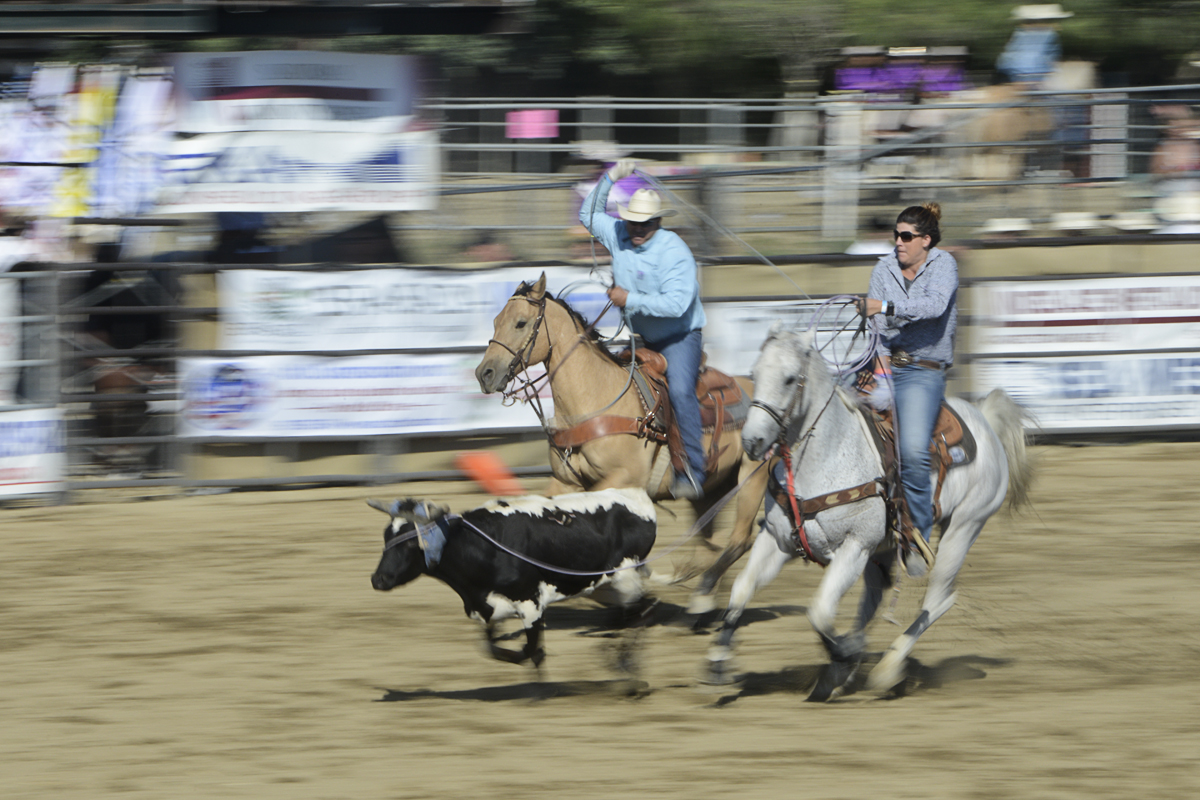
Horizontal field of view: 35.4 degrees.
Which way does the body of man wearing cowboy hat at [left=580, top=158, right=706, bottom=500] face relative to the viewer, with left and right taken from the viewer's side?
facing the viewer and to the left of the viewer

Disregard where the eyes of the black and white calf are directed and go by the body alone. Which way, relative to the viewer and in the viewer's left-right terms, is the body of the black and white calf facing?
facing to the left of the viewer

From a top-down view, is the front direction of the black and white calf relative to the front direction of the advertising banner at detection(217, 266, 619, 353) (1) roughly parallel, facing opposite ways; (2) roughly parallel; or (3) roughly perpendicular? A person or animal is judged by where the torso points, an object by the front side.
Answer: roughly perpendicular

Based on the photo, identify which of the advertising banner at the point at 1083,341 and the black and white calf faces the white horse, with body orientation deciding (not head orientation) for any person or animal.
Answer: the advertising banner

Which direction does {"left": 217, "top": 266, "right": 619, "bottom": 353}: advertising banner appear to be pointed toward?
toward the camera

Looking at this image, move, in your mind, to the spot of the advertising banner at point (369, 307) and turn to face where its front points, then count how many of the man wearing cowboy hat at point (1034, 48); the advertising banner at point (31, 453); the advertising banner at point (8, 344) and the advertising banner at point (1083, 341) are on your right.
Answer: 2

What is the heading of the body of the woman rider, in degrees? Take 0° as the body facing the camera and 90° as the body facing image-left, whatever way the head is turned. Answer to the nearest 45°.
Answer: approximately 45°

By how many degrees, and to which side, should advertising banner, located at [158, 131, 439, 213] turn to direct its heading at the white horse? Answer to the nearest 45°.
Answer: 0° — it already faces it

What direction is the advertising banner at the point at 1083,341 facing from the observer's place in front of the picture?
facing the viewer

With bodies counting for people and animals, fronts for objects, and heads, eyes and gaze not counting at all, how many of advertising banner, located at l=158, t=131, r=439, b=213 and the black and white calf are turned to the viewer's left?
1

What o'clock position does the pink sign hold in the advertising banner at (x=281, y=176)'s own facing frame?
The pink sign is roughly at 7 o'clock from the advertising banner.
